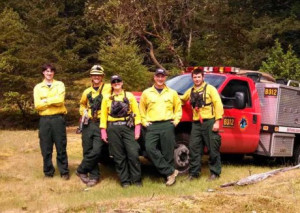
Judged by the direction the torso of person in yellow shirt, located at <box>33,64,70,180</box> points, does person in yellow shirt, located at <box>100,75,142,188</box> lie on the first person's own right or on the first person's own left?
on the first person's own left

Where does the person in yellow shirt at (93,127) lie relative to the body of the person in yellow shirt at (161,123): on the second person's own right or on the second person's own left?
on the second person's own right

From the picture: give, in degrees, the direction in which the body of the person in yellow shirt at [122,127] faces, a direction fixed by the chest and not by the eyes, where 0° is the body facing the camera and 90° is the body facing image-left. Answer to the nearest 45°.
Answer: approximately 0°

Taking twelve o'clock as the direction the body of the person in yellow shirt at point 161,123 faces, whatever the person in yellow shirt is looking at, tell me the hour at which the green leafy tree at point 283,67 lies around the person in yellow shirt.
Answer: The green leafy tree is roughly at 7 o'clock from the person in yellow shirt.

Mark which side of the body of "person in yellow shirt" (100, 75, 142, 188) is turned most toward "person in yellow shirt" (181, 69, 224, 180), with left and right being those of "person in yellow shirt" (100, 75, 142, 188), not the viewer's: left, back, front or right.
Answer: left

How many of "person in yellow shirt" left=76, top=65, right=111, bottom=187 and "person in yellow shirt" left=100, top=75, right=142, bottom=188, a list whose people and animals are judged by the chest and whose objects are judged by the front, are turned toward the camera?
2

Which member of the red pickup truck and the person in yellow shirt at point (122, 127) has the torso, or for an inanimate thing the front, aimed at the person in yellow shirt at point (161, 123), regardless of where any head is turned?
the red pickup truck

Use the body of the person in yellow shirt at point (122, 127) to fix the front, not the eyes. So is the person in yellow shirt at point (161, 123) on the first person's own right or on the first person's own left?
on the first person's own left

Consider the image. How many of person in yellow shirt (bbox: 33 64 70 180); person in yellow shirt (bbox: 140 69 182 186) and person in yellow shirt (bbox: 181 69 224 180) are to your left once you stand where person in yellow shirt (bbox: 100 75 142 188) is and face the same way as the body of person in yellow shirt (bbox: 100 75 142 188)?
2
